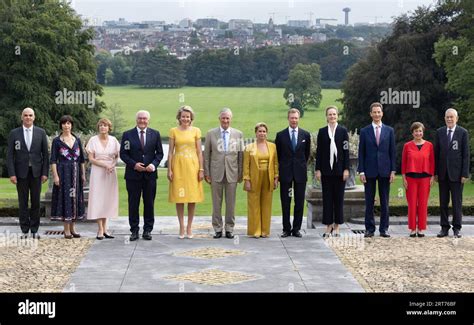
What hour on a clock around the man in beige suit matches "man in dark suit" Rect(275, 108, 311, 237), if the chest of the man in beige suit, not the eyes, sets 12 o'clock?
The man in dark suit is roughly at 9 o'clock from the man in beige suit.

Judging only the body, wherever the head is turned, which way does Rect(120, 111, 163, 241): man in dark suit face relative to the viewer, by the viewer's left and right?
facing the viewer

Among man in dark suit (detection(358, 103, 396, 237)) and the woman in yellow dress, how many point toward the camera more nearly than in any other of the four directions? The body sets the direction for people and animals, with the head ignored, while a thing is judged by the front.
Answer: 2

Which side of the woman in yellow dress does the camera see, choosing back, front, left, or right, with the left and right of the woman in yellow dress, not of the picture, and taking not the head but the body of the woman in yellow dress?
front

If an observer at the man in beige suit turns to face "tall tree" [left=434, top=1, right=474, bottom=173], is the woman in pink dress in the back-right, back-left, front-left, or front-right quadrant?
back-left

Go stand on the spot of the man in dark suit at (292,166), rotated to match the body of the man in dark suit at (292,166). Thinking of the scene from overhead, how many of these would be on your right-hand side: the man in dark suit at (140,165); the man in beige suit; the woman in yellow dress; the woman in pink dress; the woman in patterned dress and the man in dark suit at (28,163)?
6

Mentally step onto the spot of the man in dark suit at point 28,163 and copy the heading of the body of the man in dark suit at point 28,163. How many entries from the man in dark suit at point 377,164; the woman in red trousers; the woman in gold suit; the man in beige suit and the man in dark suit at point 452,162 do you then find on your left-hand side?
5
